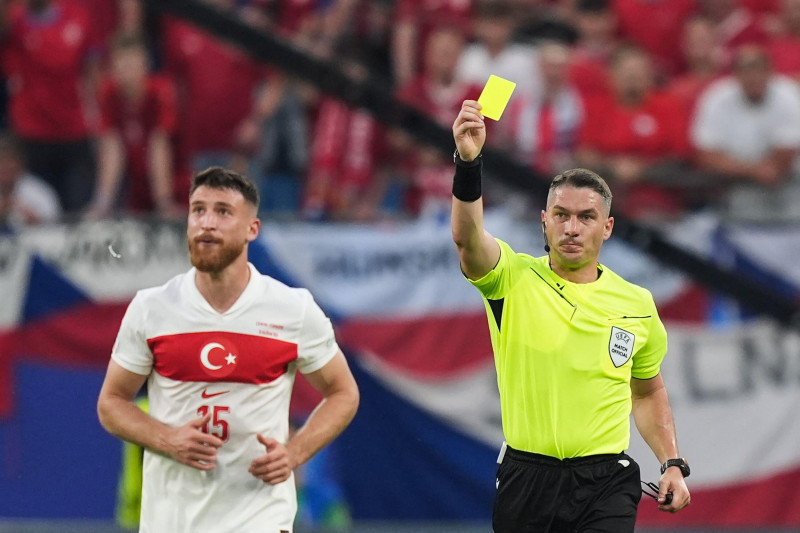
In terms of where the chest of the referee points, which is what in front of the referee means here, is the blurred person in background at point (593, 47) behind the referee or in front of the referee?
behind

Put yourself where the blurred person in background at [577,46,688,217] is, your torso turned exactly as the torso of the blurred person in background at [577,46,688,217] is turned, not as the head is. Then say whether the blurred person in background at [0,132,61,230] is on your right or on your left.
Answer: on your right

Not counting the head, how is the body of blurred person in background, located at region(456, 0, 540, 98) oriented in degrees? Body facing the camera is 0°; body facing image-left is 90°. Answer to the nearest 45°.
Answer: approximately 0°

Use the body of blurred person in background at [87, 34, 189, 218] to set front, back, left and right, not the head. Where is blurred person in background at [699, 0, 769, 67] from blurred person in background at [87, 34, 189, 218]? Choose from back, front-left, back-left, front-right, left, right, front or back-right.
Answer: left

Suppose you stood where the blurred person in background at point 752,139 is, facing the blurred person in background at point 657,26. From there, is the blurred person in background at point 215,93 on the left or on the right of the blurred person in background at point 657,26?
left
